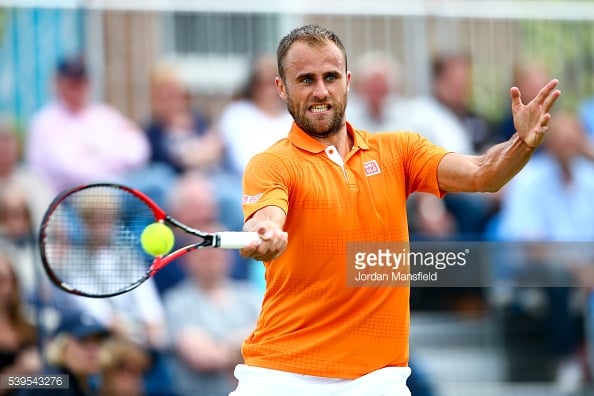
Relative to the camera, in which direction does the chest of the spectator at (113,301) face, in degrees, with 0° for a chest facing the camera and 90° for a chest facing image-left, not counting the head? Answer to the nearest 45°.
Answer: approximately 0°

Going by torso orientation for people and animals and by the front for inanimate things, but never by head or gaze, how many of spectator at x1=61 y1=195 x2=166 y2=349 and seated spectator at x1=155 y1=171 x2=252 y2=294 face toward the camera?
2

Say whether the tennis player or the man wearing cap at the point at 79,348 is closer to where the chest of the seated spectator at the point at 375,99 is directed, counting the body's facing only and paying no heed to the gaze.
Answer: the tennis player

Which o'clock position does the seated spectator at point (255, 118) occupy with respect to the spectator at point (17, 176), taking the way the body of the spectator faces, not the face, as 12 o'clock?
The seated spectator is roughly at 9 o'clock from the spectator.

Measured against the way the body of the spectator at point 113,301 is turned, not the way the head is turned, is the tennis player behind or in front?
in front

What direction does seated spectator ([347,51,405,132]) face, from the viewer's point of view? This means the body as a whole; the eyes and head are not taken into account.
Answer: toward the camera

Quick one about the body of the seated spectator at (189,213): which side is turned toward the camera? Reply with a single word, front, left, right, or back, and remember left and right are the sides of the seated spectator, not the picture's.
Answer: front

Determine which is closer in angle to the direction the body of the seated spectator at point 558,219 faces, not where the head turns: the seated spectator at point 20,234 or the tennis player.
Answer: the tennis player

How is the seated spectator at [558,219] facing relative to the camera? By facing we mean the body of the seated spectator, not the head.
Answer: toward the camera

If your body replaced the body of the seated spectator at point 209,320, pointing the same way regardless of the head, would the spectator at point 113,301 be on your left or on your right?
on your right
